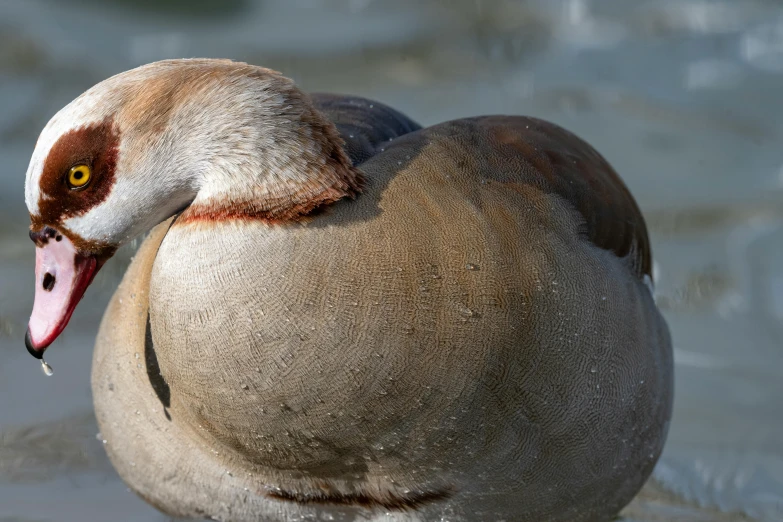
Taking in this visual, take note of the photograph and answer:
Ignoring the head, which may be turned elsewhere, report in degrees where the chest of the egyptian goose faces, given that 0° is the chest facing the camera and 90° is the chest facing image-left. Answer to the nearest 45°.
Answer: approximately 45°
